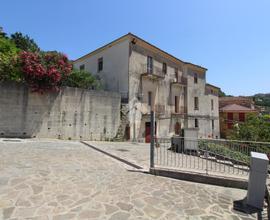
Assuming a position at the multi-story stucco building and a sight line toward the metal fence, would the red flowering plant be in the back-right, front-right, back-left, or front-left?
front-right

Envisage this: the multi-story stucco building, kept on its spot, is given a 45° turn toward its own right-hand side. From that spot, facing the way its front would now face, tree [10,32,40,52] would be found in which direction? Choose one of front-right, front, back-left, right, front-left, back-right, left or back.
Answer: right

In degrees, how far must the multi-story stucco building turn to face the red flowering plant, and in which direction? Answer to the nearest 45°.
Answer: approximately 90° to its right

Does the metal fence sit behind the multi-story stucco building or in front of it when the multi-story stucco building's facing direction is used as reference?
in front

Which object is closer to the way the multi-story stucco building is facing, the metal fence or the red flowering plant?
the metal fence

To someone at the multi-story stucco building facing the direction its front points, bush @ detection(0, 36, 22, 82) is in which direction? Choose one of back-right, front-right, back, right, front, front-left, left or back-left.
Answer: right

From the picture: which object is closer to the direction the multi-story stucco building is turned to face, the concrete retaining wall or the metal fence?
the metal fence

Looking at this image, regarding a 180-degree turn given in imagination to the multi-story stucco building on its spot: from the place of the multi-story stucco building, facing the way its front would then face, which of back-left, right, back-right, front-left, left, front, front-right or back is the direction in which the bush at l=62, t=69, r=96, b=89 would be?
left
